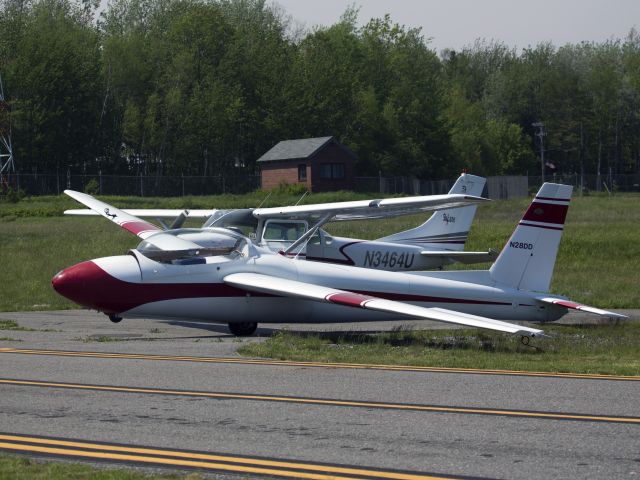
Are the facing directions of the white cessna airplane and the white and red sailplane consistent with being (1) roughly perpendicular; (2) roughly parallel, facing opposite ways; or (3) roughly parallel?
roughly parallel

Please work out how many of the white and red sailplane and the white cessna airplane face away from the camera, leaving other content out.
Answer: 0

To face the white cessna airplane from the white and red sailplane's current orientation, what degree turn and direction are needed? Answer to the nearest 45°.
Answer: approximately 135° to its right

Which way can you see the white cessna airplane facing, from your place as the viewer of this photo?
facing the viewer and to the left of the viewer

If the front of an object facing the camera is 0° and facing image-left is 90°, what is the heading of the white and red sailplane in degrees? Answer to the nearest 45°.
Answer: approximately 45°
